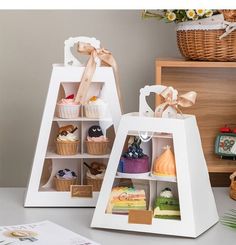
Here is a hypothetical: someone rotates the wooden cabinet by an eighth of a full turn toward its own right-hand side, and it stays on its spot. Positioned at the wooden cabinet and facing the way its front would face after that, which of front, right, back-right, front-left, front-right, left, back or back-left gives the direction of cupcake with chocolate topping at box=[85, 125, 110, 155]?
front

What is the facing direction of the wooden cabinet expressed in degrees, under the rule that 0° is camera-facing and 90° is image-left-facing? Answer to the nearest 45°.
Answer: approximately 0°

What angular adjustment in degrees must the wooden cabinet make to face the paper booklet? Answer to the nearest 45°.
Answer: approximately 45° to its right

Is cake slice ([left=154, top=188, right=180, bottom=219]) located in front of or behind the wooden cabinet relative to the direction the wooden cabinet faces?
in front

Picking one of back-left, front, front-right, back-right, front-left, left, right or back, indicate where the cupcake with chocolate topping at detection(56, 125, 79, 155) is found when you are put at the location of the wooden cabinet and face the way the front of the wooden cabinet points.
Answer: front-right

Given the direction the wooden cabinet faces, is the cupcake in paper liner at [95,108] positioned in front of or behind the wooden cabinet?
in front

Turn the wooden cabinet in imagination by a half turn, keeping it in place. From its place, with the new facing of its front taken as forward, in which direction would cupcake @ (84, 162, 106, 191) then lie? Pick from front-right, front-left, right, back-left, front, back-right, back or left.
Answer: back-left

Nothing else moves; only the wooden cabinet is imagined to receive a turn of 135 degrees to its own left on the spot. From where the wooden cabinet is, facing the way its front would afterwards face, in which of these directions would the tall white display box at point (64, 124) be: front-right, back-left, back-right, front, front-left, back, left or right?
back
